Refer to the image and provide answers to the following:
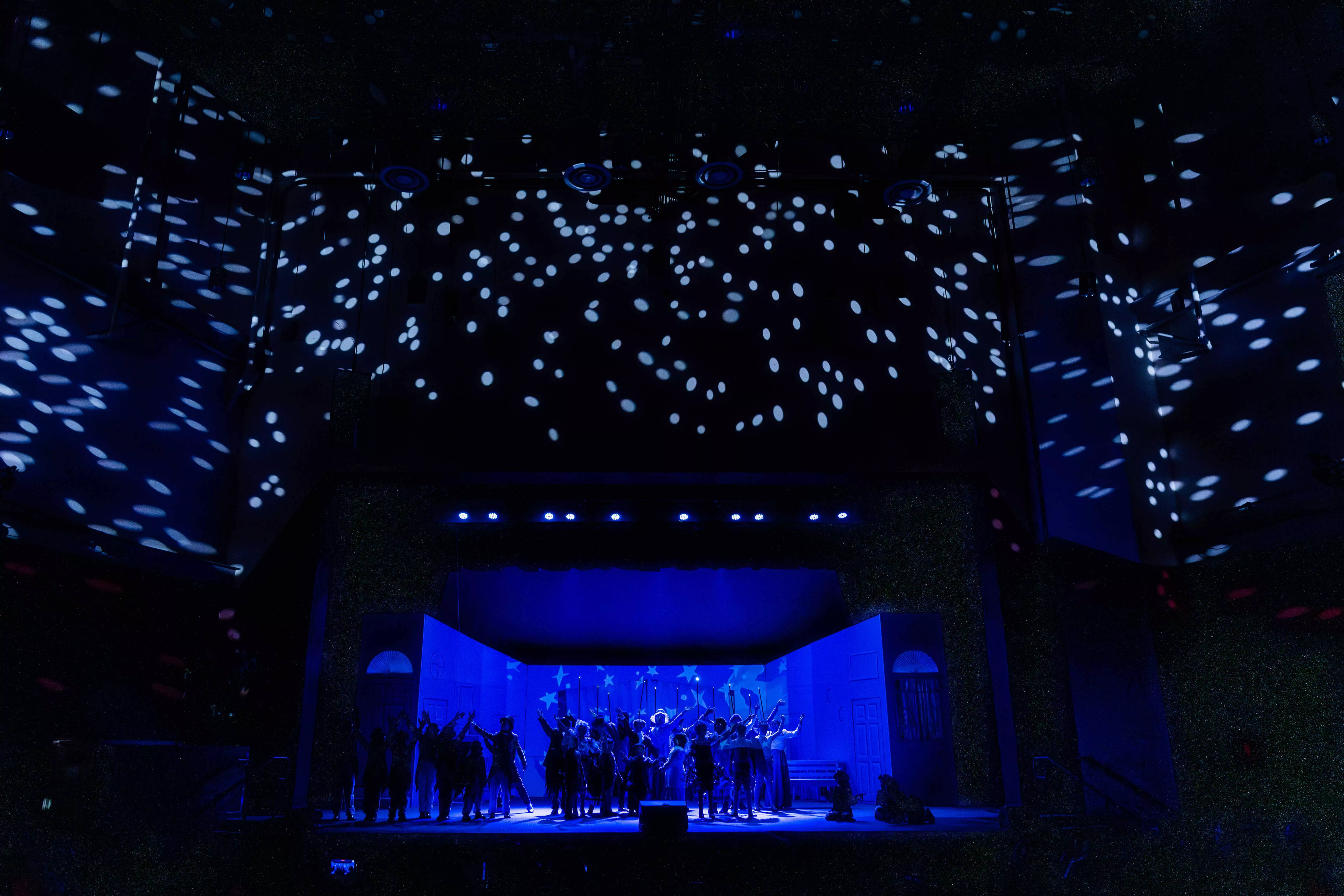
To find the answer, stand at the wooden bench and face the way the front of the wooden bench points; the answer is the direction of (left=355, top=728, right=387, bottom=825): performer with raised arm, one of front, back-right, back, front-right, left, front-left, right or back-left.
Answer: front-right
